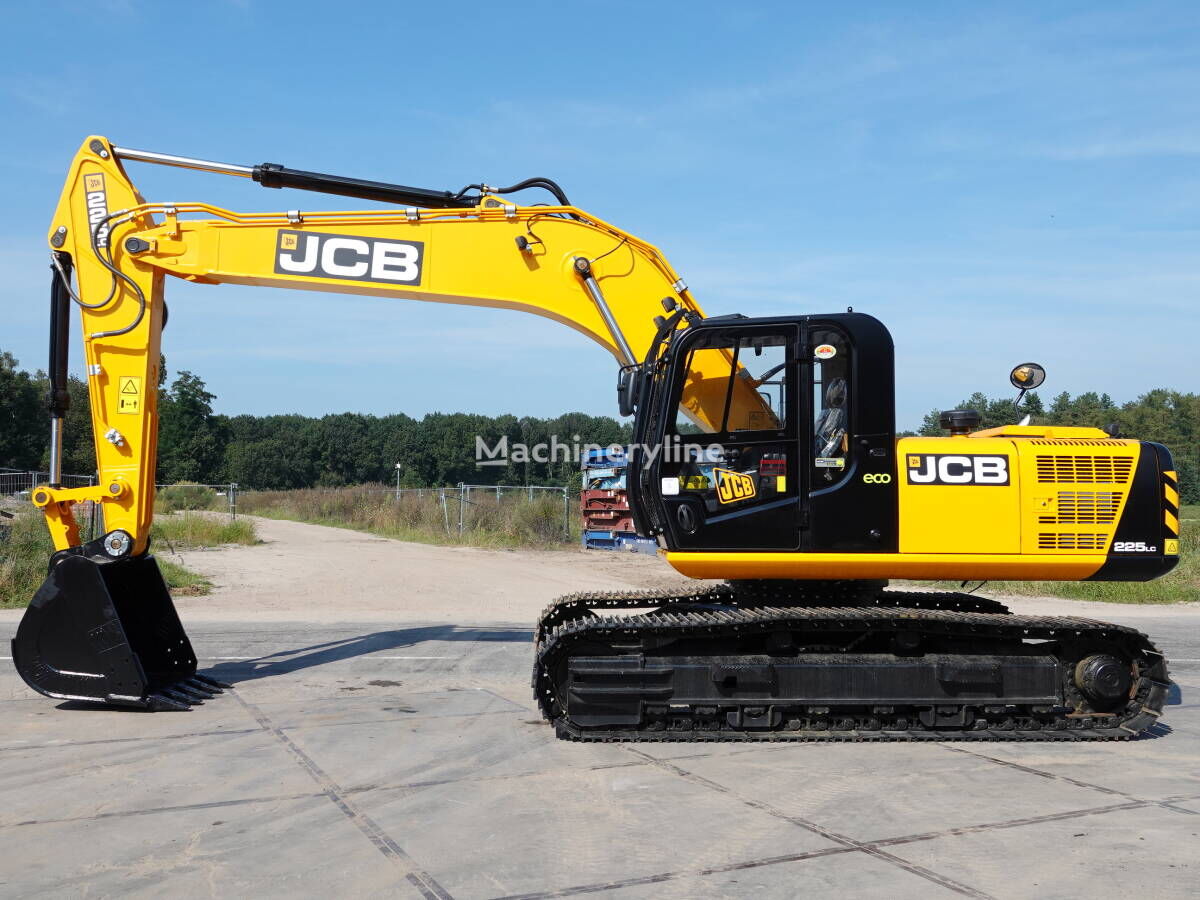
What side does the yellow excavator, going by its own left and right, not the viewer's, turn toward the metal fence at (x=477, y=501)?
right

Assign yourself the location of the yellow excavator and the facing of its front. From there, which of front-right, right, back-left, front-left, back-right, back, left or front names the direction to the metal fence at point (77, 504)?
front-right

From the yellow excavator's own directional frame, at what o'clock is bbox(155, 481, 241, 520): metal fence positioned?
The metal fence is roughly at 2 o'clock from the yellow excavator.

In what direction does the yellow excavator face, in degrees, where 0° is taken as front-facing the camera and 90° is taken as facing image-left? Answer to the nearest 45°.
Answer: approximately 90°
